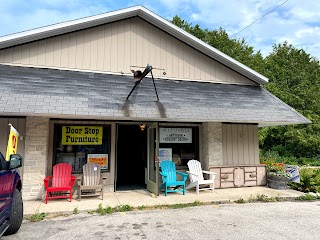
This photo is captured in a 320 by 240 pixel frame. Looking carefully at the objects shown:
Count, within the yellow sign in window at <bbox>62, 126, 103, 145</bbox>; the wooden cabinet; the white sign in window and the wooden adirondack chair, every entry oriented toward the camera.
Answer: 4

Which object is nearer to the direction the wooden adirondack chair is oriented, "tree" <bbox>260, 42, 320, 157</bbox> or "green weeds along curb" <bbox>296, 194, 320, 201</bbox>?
the green weeds along curb

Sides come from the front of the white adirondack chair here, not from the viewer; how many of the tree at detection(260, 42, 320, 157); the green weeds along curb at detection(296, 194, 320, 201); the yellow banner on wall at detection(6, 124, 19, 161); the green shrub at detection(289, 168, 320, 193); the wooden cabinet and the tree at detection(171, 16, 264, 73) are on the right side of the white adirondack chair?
1

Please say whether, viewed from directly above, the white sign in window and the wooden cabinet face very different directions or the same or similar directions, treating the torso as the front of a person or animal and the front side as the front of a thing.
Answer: same or similar directions

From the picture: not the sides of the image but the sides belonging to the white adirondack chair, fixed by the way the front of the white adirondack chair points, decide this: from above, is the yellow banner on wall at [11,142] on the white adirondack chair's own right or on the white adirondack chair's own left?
on the white adirondack chair's own right

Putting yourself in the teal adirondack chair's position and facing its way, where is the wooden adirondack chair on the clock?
The wooden adirondack chair is roughly at 4 o'clock from the teal adirondack chair.

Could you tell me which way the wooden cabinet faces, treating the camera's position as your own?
facing the viewer

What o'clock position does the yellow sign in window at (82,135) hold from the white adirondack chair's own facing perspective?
The yellow sign in window is roughly at 4 o'clock from the white adirondack chair.

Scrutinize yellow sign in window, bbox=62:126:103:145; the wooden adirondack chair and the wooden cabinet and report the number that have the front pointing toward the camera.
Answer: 3

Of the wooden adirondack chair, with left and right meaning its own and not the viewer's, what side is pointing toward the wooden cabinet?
left

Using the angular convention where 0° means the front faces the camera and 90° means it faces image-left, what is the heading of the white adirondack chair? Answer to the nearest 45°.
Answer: approximately 315°
